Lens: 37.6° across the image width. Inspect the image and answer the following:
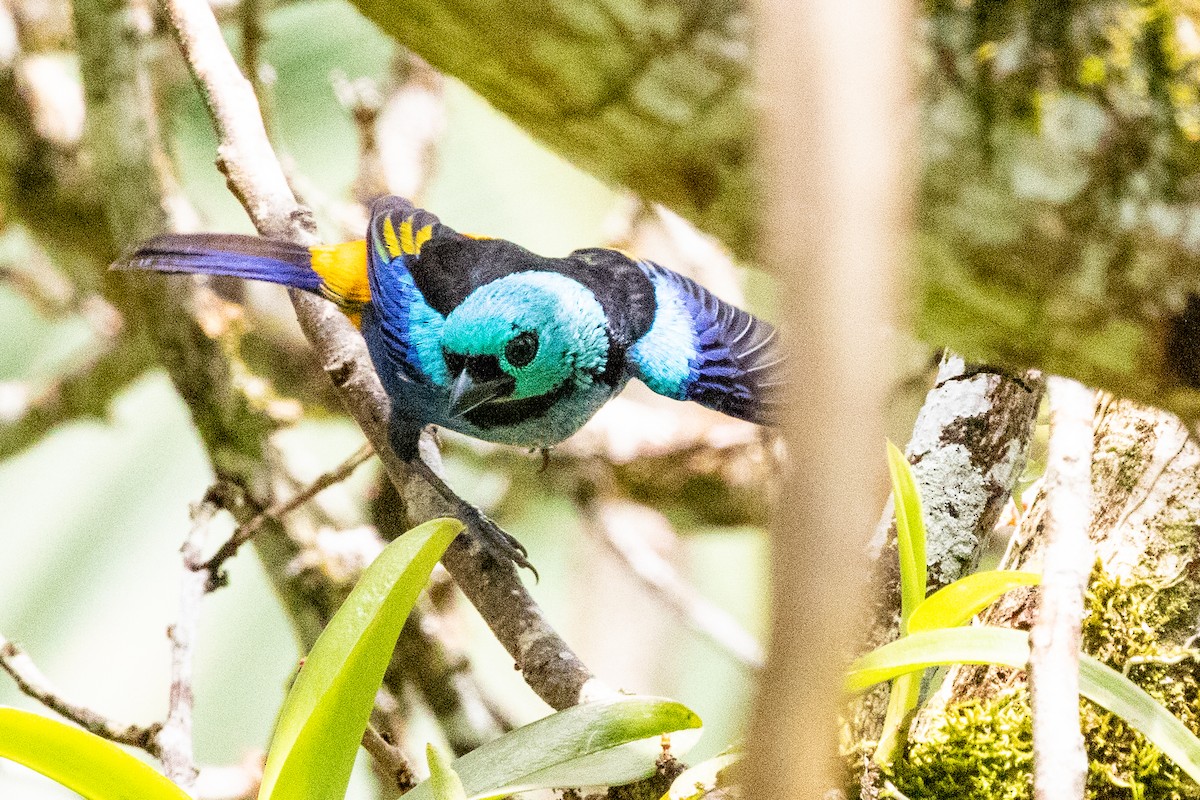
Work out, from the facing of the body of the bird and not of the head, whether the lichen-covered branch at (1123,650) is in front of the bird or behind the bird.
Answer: in front

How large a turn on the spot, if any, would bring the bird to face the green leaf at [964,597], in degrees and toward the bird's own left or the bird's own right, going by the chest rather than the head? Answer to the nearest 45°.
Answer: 0° — it already faces it

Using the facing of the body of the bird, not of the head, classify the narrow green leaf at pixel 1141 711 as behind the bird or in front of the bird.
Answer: in front

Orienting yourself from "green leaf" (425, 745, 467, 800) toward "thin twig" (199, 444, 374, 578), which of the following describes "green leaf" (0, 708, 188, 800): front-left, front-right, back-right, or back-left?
front-left
